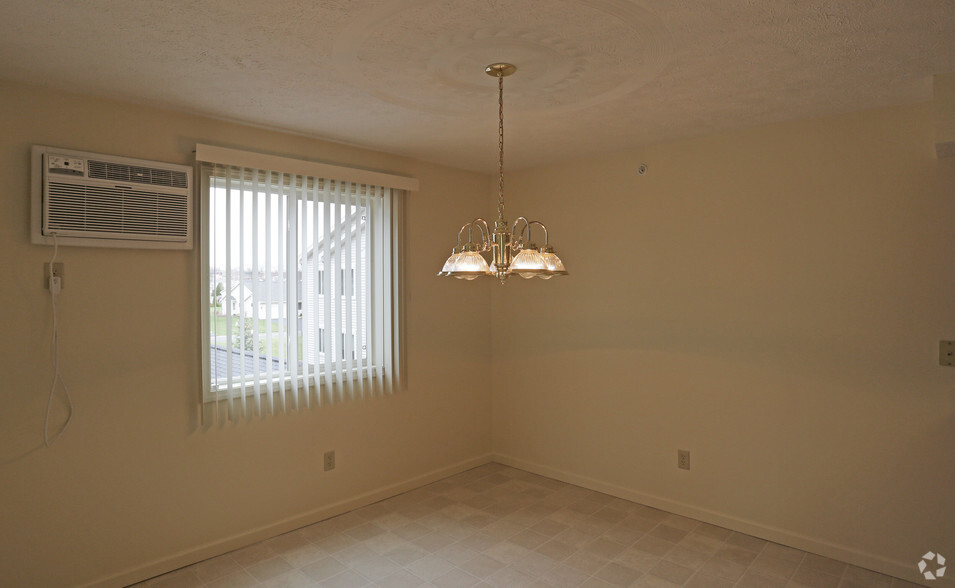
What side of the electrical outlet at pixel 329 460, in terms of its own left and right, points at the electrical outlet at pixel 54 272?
right

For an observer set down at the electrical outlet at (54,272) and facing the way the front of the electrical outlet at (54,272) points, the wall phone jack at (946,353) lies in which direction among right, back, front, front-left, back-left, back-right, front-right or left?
front-left

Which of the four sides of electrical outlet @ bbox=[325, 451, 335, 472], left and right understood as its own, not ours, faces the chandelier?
front

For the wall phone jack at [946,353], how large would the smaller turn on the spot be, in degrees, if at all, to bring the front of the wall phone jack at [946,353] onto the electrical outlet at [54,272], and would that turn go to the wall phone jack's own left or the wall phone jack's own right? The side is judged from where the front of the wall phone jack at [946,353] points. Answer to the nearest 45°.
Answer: approximately 45° to the wall phone jack's own right

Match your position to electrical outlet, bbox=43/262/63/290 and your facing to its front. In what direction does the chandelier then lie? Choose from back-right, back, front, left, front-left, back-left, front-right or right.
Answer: front-left

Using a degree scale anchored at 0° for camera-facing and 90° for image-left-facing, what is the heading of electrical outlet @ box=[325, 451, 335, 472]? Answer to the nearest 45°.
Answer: approximately 315°

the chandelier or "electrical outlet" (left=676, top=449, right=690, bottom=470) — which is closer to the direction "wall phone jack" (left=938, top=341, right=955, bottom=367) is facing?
the chandelier
